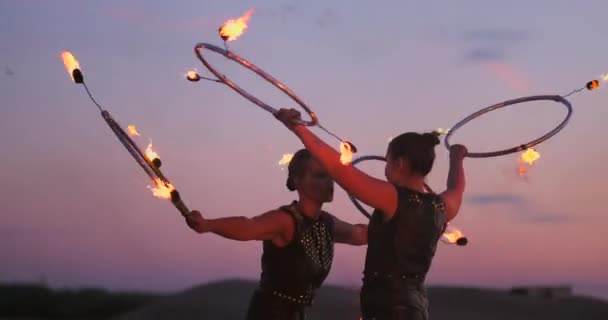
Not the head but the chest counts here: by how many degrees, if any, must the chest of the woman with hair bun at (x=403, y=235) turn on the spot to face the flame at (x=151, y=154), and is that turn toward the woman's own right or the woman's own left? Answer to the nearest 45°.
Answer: approximately 45° to the woman's own left

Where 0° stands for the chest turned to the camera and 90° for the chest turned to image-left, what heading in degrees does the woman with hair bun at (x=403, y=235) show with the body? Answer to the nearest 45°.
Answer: approximately 135°

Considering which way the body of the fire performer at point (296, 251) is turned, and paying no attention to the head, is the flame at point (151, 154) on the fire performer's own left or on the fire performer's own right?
on the fire performer's own right
